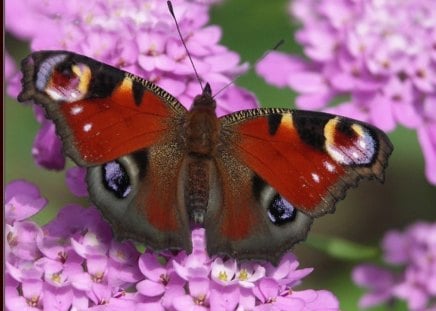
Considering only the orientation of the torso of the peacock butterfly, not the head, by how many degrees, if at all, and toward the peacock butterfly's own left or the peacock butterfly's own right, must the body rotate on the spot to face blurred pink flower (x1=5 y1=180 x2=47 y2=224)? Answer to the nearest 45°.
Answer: approximately 90° to the peacock butterfly's own left

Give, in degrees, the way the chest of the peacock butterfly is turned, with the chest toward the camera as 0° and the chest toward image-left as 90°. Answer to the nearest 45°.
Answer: approximately 180°
